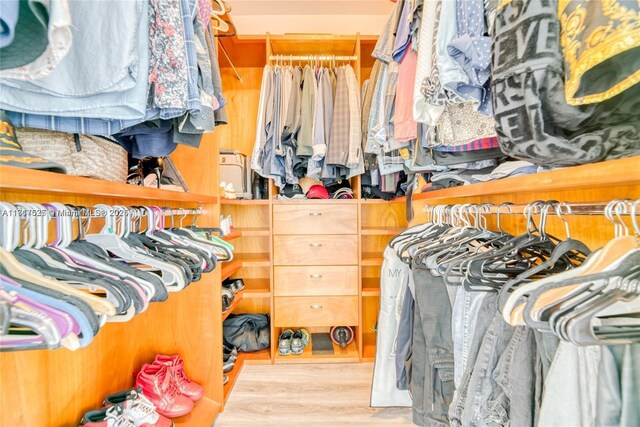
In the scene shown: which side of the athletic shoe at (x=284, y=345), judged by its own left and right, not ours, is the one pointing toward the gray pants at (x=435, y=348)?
front

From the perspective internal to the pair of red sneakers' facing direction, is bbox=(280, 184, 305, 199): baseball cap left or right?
on its left

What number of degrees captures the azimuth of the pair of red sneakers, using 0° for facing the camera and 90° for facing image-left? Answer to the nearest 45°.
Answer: approximately 315°

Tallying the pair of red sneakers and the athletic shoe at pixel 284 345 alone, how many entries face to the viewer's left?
0

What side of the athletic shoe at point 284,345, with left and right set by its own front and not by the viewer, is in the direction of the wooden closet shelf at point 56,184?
front

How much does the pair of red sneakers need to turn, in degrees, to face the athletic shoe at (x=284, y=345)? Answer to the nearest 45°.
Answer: approximately 90° to its left

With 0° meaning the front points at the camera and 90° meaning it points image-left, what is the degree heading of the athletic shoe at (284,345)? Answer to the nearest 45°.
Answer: approximately 0°
